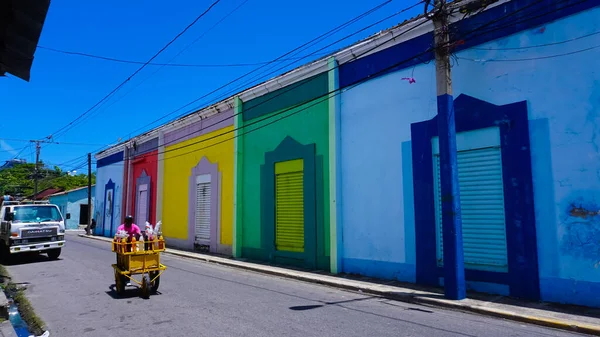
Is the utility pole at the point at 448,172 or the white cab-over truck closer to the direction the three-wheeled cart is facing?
the utility pole

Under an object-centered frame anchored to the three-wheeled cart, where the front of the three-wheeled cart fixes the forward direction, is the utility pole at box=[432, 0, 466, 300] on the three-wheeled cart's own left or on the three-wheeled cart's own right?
on the three-wheeled cart's own left

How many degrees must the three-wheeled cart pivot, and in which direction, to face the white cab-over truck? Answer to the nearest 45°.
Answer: approximately 135° to its right

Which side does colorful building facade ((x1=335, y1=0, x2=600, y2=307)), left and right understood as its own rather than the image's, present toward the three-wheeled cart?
front

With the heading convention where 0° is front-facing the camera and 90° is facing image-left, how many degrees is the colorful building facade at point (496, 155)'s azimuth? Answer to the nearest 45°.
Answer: approximately 45°

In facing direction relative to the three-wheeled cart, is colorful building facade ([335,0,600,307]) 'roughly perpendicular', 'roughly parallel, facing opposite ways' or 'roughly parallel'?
roughly perpendicular

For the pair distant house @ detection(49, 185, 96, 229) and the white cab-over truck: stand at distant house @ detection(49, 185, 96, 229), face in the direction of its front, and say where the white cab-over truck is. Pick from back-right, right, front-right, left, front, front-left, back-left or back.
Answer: front-left

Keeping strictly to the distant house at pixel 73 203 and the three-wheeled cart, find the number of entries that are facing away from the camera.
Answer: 0

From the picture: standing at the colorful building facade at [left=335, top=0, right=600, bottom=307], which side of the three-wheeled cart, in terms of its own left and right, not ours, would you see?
left

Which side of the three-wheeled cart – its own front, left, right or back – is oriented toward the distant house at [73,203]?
back

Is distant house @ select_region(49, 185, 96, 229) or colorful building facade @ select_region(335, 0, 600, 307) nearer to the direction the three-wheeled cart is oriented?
the colorful building facade

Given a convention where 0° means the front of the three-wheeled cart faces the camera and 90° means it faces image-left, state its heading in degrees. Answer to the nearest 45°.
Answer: approximately 0°
